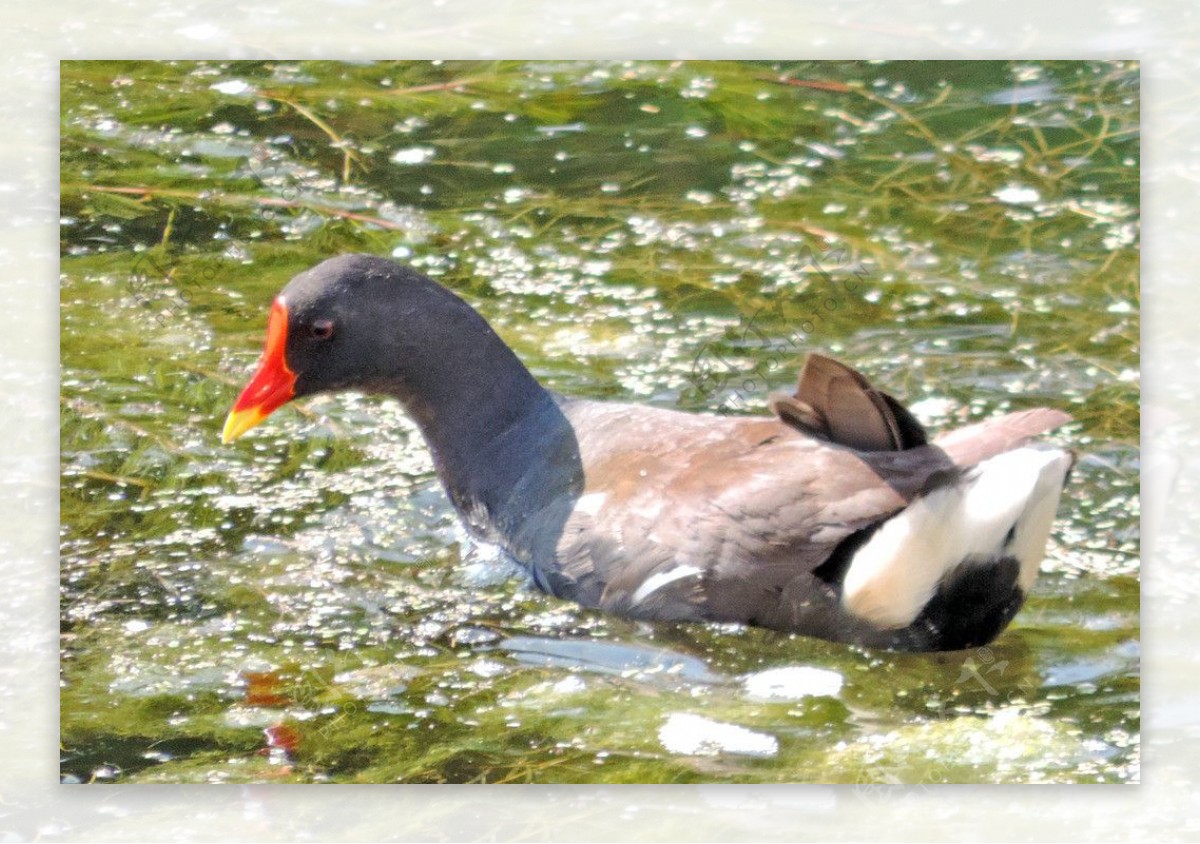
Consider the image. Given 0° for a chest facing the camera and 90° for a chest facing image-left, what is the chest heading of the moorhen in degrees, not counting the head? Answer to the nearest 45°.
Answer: approximately 90°
